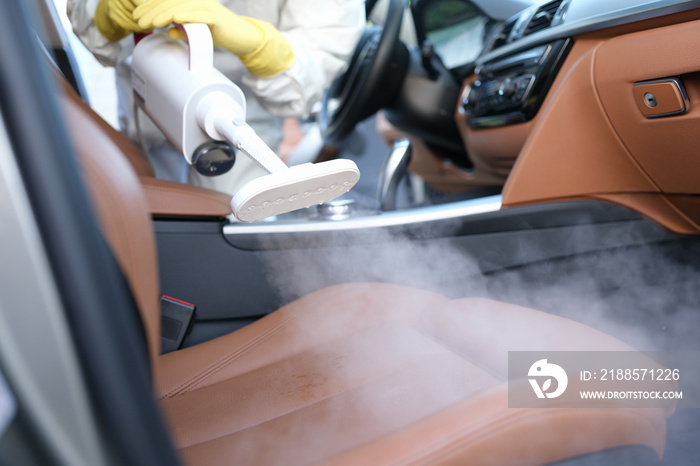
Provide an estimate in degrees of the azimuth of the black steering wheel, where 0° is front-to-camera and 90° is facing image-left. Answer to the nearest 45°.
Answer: approximately 90°

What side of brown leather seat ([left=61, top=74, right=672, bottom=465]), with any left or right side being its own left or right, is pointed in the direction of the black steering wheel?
left

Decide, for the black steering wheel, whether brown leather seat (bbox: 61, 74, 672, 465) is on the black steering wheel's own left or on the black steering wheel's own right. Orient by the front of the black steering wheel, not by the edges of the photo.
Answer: on the black steering wheel's own left

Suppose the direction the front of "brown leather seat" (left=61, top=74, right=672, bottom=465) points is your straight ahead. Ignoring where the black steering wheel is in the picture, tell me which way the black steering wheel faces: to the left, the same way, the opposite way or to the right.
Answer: the opposite way

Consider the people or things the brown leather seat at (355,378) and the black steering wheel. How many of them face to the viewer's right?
1

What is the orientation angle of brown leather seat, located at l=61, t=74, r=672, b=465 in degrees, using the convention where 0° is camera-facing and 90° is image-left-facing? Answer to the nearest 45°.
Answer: approximately 270°
